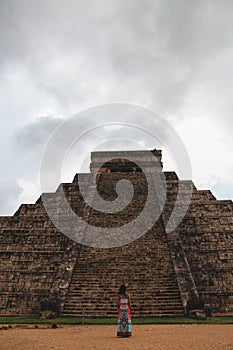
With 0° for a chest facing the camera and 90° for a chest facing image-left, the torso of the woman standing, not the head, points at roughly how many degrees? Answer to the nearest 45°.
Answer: approximately 180°

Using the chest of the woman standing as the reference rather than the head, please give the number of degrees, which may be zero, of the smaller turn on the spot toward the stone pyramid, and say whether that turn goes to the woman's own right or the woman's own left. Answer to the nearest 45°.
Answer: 0° — they already face it
